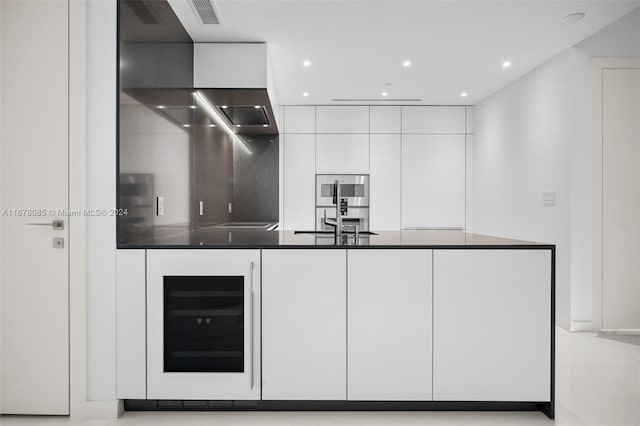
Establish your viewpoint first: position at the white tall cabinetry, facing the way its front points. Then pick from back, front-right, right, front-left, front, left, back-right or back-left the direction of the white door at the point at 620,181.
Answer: front-left

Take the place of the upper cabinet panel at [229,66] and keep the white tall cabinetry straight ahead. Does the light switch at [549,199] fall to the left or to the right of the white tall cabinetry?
right

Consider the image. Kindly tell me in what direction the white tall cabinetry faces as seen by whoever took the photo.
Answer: facing the viewer

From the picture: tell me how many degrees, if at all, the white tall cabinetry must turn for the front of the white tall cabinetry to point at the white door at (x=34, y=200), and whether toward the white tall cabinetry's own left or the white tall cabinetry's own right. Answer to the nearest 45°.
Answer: approximately 45° to the white tall cabinetry's own right

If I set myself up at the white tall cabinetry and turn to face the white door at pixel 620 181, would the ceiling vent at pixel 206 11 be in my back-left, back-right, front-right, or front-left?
front-right

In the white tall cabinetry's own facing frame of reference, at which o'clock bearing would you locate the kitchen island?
The kitchen island is roughly at 12 o'clock from the white tall cabinetry.

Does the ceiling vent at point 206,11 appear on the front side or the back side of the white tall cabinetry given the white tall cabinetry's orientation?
on the front side

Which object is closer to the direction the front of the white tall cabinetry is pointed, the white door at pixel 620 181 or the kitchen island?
the kitchen island

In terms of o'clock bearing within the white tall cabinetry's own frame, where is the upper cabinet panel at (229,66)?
The upper cabinet panel is roughly at 1 o'clock from the white tall cabinetry.
